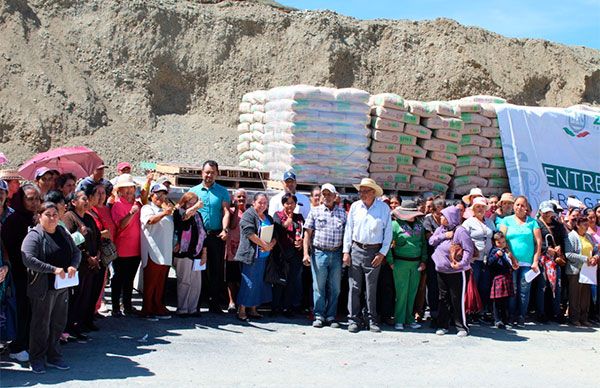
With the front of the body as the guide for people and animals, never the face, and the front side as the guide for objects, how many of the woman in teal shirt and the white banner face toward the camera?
2

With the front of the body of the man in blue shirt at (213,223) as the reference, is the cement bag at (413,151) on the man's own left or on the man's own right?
on the man's own left

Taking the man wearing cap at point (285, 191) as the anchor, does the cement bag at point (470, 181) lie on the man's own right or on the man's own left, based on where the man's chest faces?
on the man's own left

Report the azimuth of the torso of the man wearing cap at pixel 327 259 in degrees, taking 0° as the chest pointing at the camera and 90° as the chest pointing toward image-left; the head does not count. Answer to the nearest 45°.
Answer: approximately 0°

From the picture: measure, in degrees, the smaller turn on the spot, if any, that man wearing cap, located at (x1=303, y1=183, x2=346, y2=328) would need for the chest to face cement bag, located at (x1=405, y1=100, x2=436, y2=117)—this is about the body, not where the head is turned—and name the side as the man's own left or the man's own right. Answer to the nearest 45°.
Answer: approximately 135° to the man's own left

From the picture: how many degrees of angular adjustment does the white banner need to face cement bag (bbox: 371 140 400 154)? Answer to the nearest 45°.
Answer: approximately 45° to its right

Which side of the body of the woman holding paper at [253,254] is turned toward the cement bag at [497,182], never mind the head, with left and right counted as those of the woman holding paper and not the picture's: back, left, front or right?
left

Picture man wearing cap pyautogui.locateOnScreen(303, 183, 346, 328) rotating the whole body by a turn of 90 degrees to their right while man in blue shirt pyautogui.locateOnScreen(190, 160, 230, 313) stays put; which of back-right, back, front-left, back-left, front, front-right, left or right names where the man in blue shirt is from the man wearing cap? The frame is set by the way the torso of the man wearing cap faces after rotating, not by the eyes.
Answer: front

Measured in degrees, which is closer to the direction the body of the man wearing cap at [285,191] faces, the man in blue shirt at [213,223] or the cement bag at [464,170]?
the man in blue shirt

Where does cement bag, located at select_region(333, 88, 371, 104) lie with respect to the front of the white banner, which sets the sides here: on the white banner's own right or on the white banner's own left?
on the white banner's own right

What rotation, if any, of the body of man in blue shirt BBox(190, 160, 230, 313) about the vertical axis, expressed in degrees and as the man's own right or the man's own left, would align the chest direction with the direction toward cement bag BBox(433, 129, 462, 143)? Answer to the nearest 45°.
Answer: approximately 135° to the man's own left

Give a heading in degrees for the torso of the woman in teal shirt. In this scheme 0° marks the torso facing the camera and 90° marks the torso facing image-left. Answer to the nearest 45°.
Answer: approximately 0°

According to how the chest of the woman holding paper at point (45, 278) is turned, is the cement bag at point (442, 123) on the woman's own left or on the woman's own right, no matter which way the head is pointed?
on the woman's own left

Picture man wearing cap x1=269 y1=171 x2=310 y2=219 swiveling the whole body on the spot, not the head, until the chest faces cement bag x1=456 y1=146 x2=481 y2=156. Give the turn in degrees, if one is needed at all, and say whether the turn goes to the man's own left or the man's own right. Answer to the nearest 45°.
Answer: approximately 135° to the man's own left
